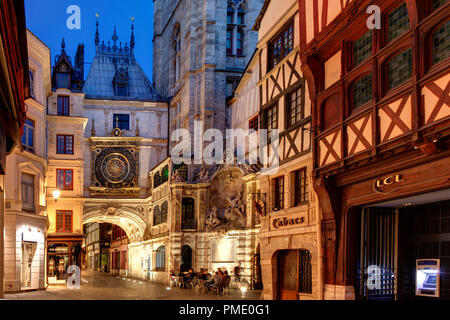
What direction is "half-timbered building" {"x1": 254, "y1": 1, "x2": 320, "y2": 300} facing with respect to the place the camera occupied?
facing the viewer and to the left of the viewer
